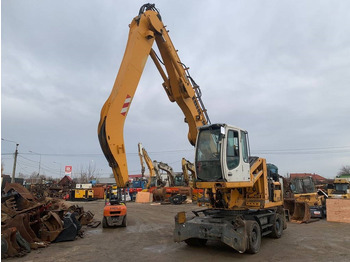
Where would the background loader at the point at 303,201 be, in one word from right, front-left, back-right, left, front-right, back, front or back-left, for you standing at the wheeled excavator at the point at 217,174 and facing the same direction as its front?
back

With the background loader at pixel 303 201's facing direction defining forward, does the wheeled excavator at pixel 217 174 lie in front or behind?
in front

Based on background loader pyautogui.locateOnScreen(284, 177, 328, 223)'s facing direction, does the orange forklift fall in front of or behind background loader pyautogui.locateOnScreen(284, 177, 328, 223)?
in front

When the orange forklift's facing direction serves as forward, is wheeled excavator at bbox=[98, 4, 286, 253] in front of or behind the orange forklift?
behind

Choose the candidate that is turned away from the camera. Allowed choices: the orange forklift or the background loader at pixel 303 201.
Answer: the orange forklift

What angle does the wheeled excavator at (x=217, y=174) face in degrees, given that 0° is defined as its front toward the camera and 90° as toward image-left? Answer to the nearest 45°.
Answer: approximately 45°

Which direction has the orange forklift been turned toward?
away from the camera

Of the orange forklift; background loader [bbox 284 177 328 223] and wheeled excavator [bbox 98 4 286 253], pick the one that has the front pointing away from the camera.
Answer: the orange forklift

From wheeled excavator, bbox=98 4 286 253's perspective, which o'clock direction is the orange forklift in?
The orange forklift is roughly at 3 o'clock from the wheeled excavator.
